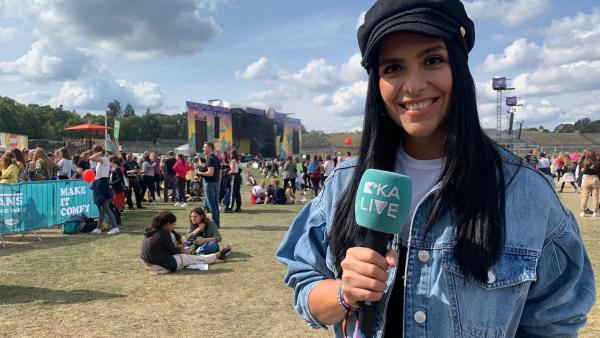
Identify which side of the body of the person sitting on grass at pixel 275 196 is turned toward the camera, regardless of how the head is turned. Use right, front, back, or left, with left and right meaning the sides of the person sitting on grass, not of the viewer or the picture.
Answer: back

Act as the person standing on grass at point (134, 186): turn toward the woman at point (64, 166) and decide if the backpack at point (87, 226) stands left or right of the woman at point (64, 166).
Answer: left

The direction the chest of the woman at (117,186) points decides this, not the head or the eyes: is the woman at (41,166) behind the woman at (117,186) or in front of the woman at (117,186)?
in front

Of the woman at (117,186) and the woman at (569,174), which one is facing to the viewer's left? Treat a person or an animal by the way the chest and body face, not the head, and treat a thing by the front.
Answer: the woman at (117,186)

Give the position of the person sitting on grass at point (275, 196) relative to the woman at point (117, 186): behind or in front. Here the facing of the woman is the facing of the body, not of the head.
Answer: behind

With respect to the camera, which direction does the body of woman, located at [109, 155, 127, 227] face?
to the viewer's left
